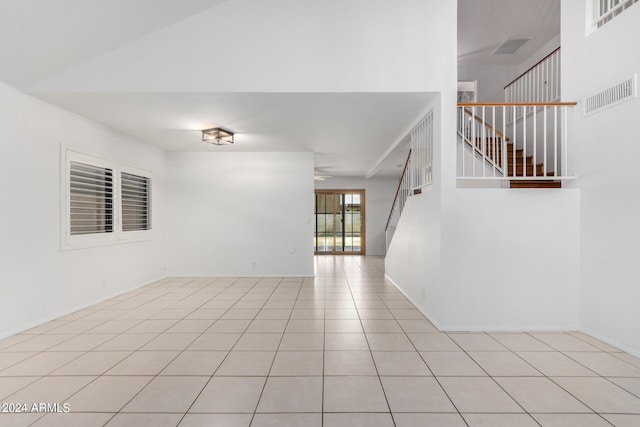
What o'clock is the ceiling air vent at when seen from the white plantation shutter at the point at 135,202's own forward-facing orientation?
The ceiling air vent is roughly at 11 o'clock from the white plantation shutter.

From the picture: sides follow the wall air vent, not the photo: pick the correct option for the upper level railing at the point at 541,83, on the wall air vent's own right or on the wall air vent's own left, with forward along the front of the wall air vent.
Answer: on the wall air vent's own right

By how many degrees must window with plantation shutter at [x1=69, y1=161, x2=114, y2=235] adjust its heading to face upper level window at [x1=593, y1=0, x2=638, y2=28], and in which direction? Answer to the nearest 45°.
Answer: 0° — it already faces it

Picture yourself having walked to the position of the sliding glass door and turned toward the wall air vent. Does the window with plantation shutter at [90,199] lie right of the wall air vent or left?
right

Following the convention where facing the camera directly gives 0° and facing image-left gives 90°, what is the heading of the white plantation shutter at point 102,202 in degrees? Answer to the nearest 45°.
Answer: approximately 315°

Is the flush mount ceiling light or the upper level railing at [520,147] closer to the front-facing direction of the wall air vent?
the flush mount ceiling light

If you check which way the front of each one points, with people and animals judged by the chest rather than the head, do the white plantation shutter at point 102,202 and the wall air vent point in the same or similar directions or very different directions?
very different directions

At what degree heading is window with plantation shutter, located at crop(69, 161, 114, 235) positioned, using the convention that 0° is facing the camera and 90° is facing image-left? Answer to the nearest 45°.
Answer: approximately 315°

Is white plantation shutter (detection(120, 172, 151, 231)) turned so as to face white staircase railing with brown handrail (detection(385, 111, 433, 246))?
yes

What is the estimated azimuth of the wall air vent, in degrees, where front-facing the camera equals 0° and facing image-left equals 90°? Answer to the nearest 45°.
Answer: approximately 45°

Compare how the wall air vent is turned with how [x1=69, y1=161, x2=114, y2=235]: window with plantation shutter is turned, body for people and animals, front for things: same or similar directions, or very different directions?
very different directions

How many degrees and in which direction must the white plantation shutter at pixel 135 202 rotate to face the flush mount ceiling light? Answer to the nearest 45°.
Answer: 0° — it already faces it

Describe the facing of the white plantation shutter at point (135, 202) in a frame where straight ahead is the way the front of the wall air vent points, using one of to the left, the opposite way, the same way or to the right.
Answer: the opposite way
